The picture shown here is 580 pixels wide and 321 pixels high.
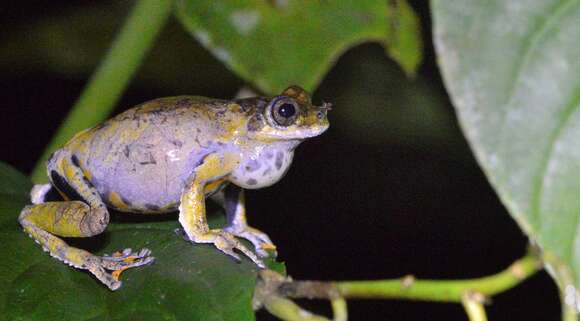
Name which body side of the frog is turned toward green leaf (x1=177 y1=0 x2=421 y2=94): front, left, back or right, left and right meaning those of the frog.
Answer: left

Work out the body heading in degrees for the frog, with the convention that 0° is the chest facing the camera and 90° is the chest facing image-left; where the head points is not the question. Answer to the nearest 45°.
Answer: approximately 270°
